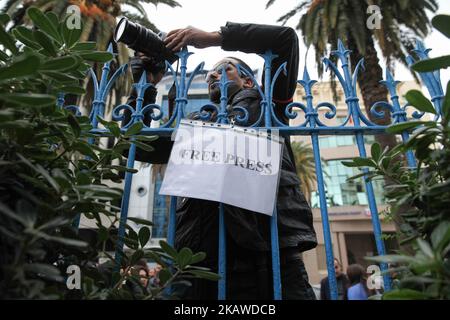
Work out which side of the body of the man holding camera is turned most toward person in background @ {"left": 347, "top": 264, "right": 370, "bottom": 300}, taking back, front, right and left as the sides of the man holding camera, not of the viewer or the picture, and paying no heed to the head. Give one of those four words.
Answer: back

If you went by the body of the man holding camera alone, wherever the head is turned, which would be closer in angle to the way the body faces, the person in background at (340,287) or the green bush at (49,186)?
the green bush

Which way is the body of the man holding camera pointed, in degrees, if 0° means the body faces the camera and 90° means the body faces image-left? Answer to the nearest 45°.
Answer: approximately 45°

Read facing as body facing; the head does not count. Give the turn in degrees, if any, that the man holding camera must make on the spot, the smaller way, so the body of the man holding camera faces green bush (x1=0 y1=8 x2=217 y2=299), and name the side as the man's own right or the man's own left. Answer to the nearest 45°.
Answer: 0° — they already face it

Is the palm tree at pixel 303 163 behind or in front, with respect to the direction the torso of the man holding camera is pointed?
behind

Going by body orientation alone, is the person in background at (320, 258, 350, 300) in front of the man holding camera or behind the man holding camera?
behind
